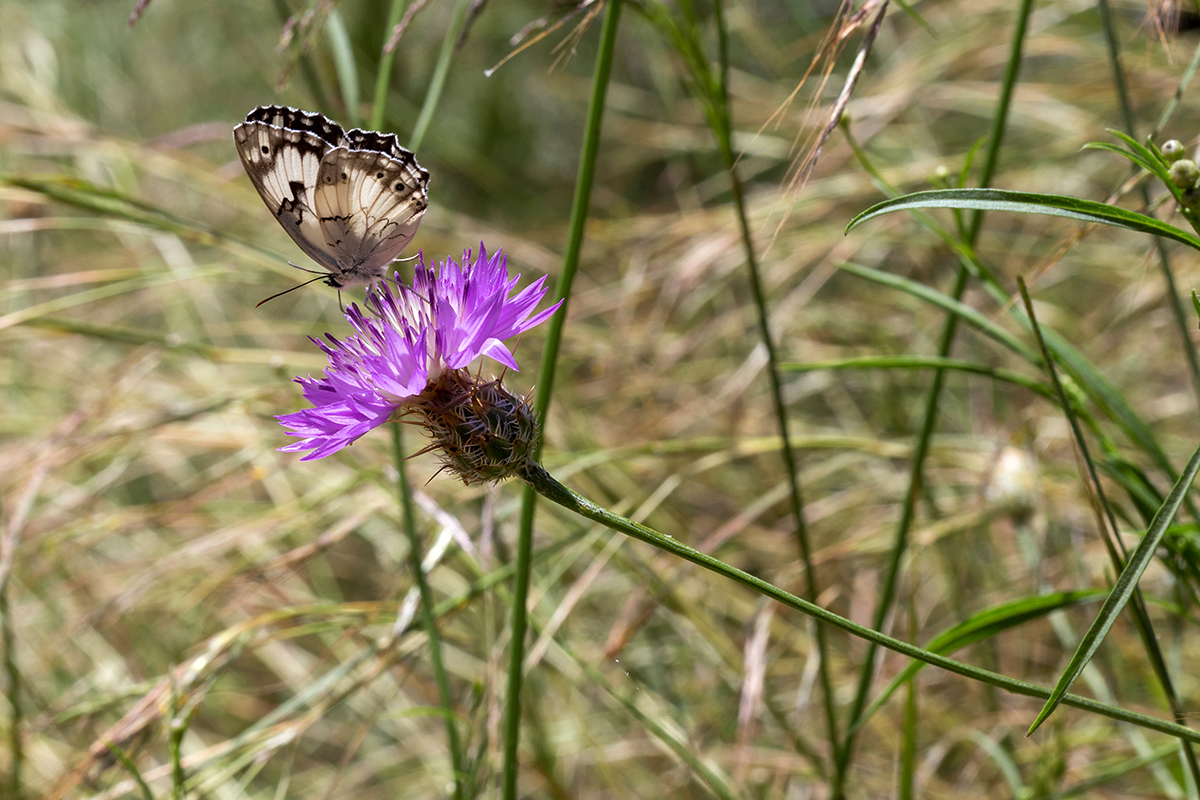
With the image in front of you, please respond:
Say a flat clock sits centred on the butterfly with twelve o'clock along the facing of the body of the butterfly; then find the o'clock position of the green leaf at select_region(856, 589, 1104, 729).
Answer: The green leaf is roughly at 6 o'clock from the butterfly.

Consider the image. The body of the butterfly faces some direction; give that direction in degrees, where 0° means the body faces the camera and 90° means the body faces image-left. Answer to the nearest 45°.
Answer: approximately 90°

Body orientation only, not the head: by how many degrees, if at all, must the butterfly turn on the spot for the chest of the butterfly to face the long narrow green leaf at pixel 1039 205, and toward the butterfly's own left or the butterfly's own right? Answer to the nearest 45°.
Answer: approximately 135° to the butterfly's own left
